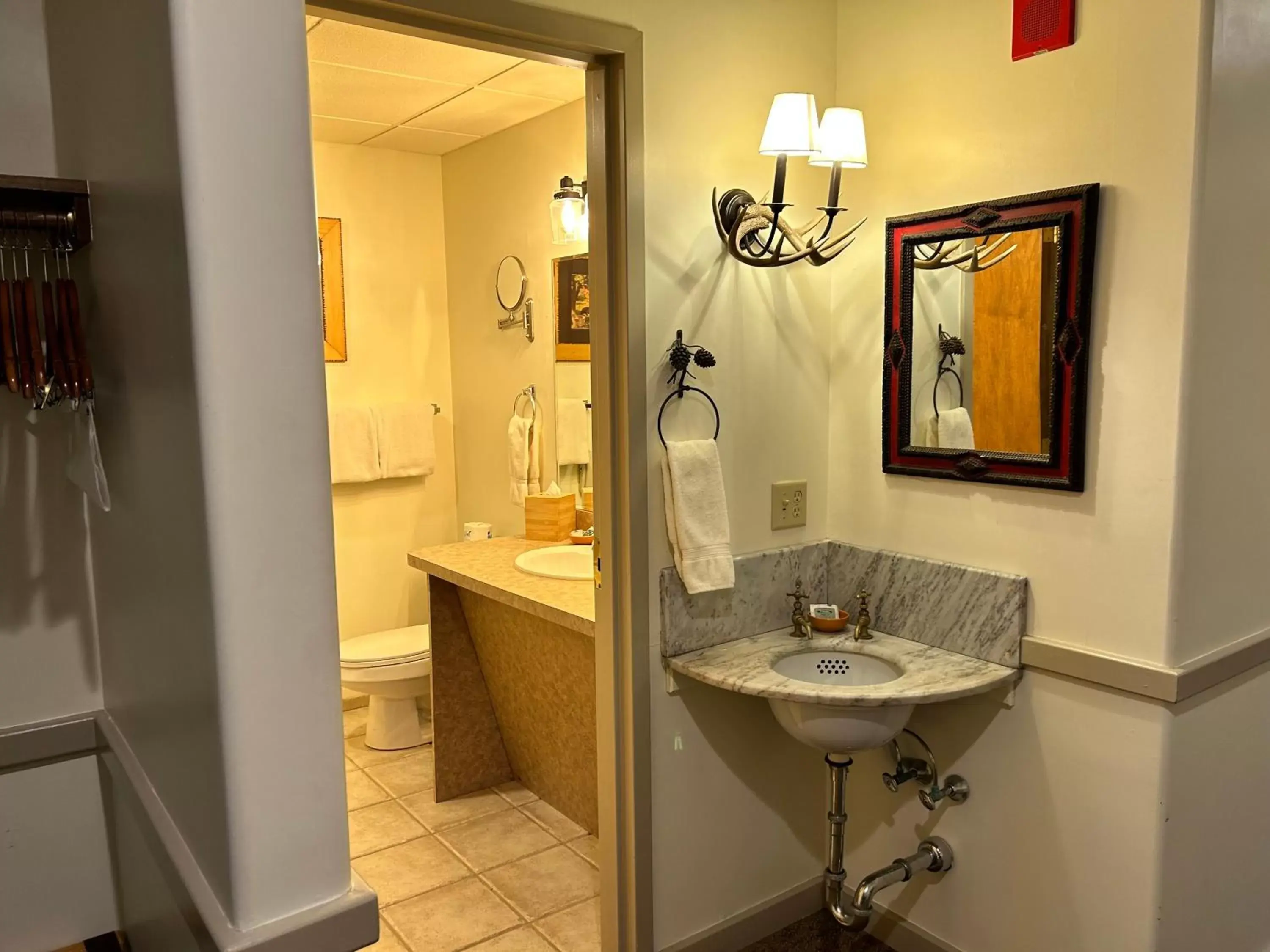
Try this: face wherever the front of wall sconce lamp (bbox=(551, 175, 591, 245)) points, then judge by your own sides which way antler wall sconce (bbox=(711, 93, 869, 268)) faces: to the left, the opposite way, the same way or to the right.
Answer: to the left

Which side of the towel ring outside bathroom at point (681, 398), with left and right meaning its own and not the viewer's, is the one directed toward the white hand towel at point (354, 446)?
back

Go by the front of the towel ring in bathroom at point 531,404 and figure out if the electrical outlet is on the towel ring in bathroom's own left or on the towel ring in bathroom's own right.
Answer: on the towel ring in bathroom's own left

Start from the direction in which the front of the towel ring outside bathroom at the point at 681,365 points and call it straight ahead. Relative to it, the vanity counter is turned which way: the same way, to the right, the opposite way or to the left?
to the right

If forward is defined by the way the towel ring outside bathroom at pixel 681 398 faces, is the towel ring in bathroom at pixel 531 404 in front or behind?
behind

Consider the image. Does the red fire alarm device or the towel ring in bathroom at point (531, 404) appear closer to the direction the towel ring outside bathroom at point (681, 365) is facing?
the red fire alarm device
